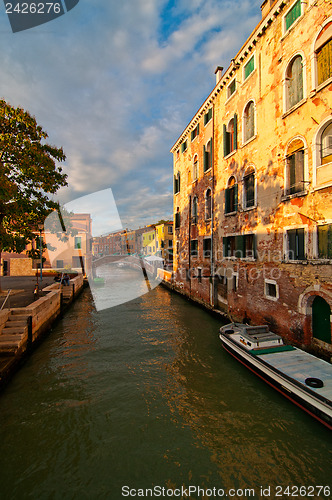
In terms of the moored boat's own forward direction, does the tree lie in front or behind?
behind
